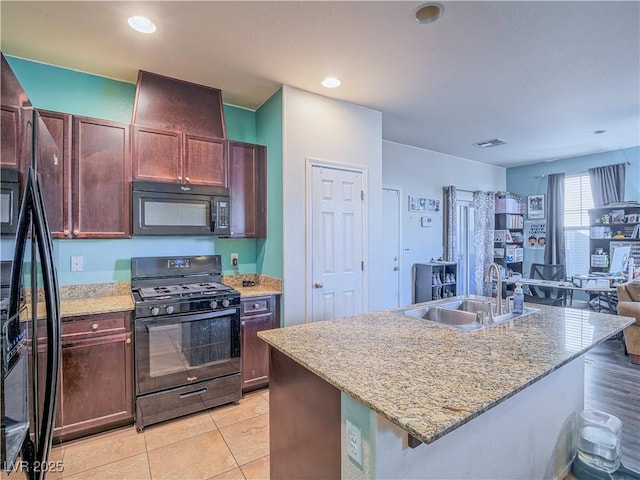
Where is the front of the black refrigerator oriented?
to the viewer's right

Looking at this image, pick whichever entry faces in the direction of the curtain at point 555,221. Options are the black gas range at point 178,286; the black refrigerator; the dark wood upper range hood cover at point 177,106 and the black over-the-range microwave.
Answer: the black refrigerator

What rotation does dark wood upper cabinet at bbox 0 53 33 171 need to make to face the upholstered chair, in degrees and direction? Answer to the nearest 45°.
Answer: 0° — it already faces it

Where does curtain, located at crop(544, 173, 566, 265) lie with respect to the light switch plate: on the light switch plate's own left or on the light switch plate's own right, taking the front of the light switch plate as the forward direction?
on the light switch plate's own left

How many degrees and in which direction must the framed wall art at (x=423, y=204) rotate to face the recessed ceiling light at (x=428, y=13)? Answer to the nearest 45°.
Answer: approximately 45° to its right

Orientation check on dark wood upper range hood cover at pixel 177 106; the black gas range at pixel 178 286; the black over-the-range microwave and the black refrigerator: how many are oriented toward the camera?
3

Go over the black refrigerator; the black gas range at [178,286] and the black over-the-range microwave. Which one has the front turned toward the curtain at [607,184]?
the black refrigerator

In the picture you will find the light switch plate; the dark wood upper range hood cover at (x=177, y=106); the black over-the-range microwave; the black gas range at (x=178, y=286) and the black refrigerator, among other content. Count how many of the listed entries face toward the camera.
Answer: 4

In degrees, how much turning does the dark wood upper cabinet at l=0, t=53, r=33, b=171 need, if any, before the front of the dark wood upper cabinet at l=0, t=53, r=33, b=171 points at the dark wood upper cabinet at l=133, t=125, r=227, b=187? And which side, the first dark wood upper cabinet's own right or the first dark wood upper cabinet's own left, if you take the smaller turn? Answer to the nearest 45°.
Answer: approximately 45° to the first dark wood upper cabinet's own left

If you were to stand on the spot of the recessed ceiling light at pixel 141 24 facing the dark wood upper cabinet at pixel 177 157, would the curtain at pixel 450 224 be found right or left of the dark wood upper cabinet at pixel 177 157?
right

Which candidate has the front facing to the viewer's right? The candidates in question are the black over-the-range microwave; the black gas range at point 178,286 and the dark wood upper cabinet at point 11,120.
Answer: the dark wood upper cabinet

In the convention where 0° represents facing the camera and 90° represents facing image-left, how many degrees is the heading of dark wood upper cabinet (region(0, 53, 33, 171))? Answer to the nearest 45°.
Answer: approximately 270°
